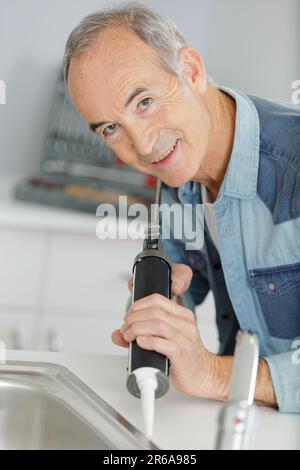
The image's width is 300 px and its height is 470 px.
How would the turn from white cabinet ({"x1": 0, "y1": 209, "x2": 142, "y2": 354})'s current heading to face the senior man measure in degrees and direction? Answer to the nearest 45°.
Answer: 0° — it already faces them

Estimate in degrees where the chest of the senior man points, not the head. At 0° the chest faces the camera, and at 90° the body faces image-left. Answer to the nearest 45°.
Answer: approximately 45°

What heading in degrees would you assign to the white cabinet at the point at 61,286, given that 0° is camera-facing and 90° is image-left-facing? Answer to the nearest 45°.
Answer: approximately 0°

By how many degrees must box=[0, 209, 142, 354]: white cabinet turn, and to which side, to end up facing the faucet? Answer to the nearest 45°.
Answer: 0° — it already faces it

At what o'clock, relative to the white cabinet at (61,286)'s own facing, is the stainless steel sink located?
The stainless steel sink is roughly at 12 o'clock from the white cabinet.

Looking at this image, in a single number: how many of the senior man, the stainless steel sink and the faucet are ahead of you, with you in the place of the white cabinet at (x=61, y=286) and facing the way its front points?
3
